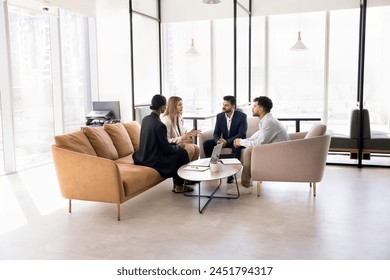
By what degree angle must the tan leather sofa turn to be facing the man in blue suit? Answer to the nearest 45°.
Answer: approximately 90° to its left

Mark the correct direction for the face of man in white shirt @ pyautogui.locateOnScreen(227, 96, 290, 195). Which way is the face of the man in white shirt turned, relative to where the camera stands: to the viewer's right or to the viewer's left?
to the viewer's left

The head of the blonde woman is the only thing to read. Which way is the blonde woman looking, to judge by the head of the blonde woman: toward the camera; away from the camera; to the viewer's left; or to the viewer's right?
to the viewer's right

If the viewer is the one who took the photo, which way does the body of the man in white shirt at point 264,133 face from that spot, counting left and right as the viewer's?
facing to the left of the viewer

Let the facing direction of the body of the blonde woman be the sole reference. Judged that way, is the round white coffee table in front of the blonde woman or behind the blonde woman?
in front

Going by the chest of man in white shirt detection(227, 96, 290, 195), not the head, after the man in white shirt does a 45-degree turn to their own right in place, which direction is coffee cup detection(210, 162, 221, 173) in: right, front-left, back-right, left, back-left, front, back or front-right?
left

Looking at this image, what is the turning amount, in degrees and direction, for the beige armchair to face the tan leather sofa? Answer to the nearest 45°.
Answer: approximately 45° to its left

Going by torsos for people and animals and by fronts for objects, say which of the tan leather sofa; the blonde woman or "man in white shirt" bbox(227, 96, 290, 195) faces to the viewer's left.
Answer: the man in white shirt

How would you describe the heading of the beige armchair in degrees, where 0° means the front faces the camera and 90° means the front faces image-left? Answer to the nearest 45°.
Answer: approximately 90°

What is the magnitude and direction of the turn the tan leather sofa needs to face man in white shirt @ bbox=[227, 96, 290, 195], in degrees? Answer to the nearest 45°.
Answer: approximately 45° to its left

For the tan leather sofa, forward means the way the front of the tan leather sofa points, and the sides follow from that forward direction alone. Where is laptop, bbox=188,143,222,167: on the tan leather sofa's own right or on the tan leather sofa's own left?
on the tan leather sofa's own left

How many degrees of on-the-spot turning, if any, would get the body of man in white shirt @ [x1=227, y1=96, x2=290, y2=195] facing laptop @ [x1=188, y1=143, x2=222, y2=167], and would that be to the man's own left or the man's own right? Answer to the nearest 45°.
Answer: approximately 45° to the man's own left

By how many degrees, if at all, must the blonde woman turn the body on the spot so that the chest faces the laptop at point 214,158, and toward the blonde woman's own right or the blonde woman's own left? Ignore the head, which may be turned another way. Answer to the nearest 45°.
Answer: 0° — they already face it

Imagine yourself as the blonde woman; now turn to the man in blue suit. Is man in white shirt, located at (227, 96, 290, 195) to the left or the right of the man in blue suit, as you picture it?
right

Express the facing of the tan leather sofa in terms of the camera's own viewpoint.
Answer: facing the viewer and to the right of the viewer
